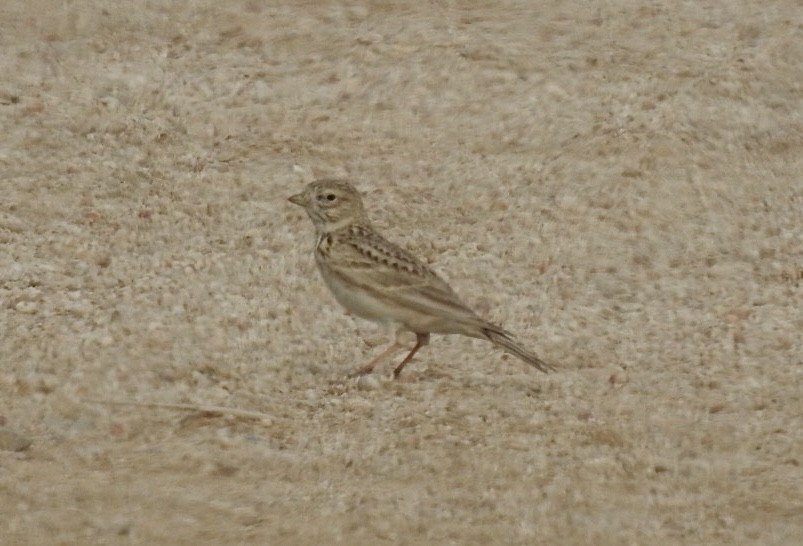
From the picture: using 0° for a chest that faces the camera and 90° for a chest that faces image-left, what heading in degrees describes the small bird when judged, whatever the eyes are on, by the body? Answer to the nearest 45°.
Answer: approximately 90°
